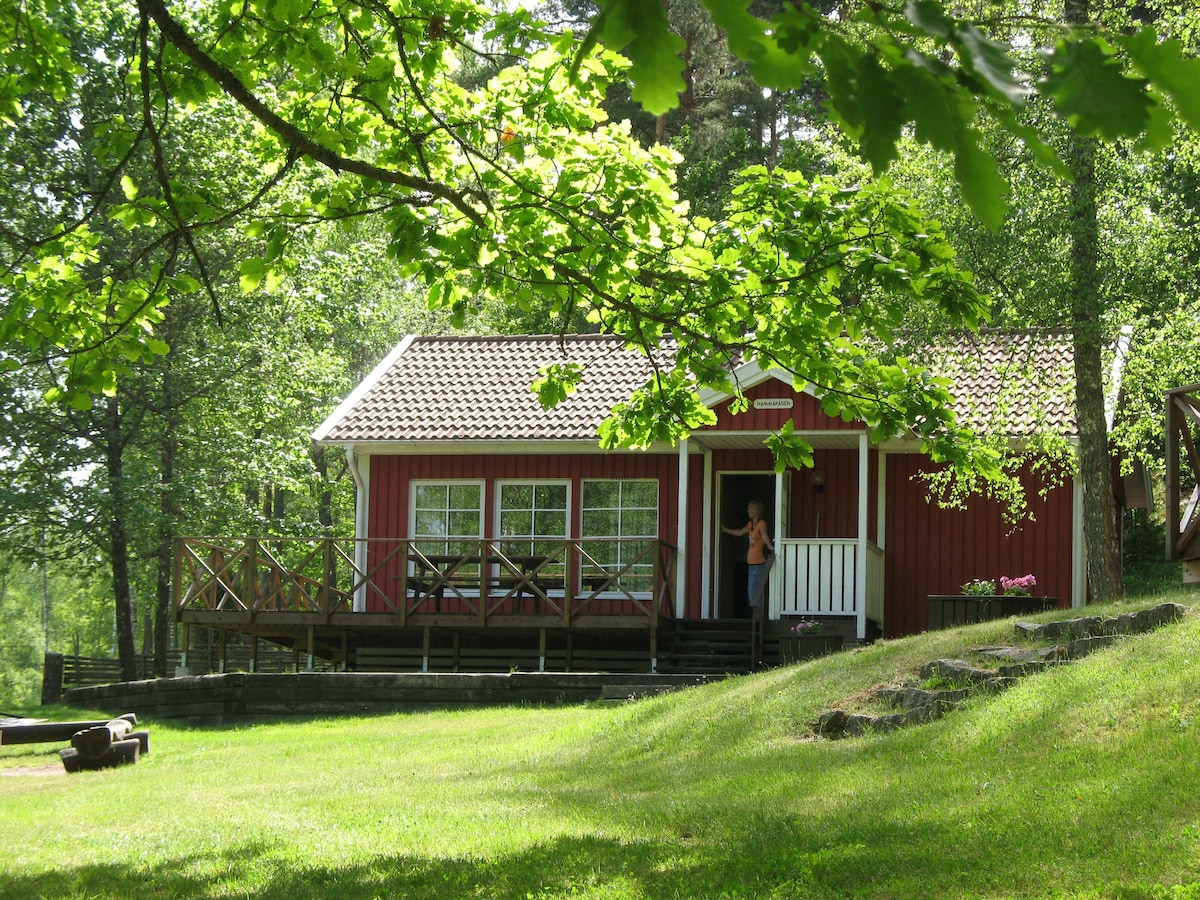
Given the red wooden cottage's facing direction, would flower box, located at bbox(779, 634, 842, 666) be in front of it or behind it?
in front

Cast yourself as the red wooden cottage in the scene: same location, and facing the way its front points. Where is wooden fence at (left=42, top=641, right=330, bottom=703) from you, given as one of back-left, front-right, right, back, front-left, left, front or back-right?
back-right

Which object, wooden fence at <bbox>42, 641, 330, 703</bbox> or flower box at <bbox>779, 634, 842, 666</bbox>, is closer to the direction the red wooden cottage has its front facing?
the flower box

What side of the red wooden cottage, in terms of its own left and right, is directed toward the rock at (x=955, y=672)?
front

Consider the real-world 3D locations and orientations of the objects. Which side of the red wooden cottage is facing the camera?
front
